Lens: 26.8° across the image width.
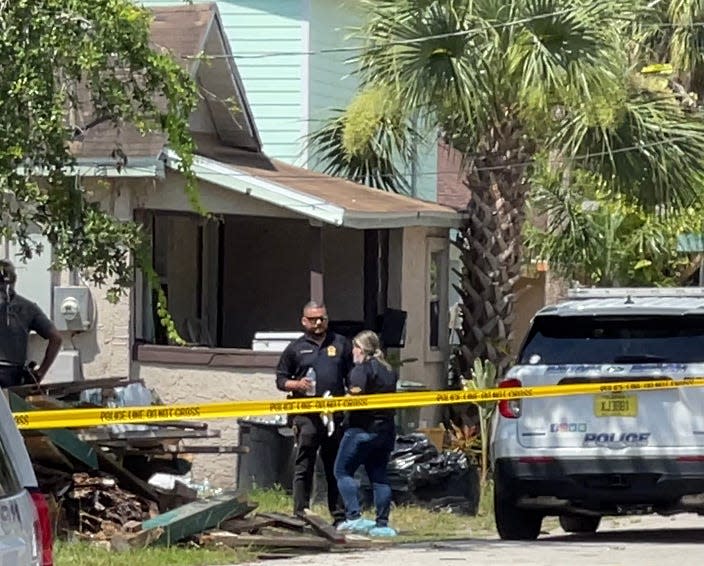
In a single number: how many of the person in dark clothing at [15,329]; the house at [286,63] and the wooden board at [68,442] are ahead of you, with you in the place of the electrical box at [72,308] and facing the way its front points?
2

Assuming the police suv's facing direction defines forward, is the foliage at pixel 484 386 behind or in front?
in front

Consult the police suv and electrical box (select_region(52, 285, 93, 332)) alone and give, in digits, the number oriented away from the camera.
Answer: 1

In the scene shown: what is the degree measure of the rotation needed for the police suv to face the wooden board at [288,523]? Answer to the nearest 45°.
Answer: approximately 90° to its left

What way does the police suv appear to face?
away from the camera

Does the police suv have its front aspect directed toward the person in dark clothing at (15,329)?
no

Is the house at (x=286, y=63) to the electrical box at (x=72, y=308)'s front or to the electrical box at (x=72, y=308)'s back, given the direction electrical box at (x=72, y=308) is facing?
to the back

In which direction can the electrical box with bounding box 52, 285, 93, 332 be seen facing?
toward the camera

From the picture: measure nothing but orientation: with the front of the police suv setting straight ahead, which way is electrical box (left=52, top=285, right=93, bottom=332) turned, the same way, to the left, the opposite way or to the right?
the opposite way

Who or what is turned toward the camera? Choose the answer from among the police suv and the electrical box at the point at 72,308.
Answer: the electrical box

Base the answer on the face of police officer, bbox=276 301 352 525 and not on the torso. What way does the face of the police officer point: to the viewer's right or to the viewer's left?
to the viewer's right

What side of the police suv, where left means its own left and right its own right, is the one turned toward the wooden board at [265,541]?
left

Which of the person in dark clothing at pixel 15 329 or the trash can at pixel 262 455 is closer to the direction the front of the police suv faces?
the trash can

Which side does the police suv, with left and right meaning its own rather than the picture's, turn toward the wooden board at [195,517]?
left

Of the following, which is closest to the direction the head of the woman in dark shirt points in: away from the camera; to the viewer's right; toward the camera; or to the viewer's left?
to the viewer's left

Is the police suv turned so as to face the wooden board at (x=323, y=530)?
no

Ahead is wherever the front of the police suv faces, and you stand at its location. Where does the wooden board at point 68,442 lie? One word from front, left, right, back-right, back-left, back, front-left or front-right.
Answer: left
